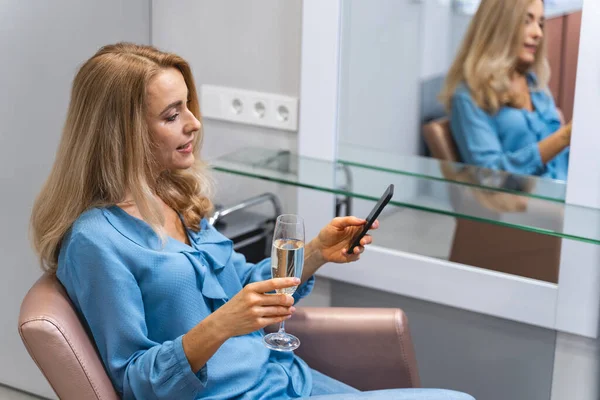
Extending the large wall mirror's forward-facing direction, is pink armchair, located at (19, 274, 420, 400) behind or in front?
in front

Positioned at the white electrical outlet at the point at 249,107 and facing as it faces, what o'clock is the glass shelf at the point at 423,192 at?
The glass shelf is roughly at 9 o'clock from the white electrical outlet.

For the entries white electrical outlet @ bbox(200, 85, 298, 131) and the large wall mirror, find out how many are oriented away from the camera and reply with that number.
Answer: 0

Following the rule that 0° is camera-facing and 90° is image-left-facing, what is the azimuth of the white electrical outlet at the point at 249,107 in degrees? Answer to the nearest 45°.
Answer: approximately 45°

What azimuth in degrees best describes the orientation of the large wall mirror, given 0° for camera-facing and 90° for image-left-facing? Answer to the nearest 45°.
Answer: approximately 45°

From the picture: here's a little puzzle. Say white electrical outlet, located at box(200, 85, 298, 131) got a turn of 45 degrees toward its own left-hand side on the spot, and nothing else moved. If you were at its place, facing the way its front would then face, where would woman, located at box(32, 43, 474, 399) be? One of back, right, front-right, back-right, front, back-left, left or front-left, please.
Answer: front

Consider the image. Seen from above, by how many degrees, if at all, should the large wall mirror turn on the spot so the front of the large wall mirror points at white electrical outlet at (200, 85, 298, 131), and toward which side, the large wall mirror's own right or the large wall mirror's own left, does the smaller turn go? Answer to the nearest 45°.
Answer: approximately 45° to the large wall mirror's own right

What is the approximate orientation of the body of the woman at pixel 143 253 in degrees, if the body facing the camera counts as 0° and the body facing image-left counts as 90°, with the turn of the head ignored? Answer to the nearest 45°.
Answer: approximately 315°

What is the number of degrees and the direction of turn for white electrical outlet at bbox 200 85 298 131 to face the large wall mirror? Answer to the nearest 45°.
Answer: approximately 135° to its left
